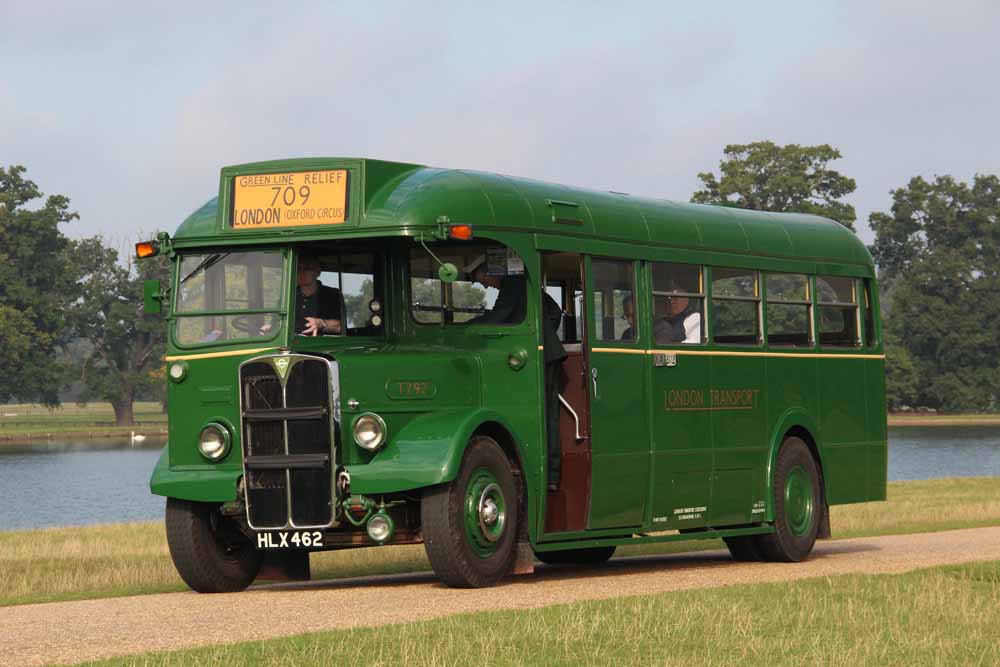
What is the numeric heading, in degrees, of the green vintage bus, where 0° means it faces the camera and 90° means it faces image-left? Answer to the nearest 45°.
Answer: approximately 45°
